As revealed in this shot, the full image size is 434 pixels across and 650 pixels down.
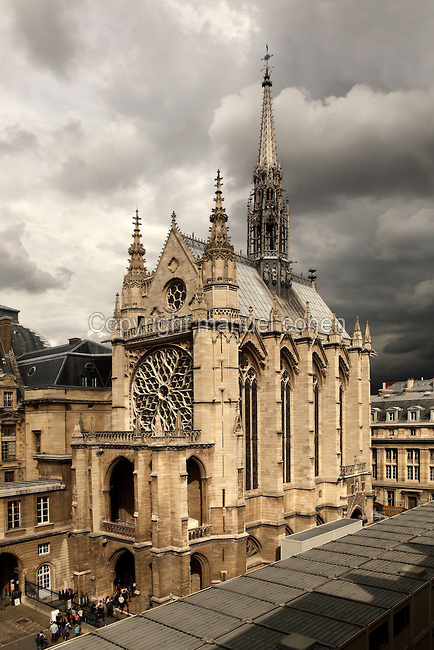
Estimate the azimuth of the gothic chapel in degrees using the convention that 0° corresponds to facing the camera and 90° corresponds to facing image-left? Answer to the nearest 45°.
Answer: approximately 45°

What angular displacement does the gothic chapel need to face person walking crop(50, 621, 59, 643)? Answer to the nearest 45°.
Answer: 0° — it already faces them
